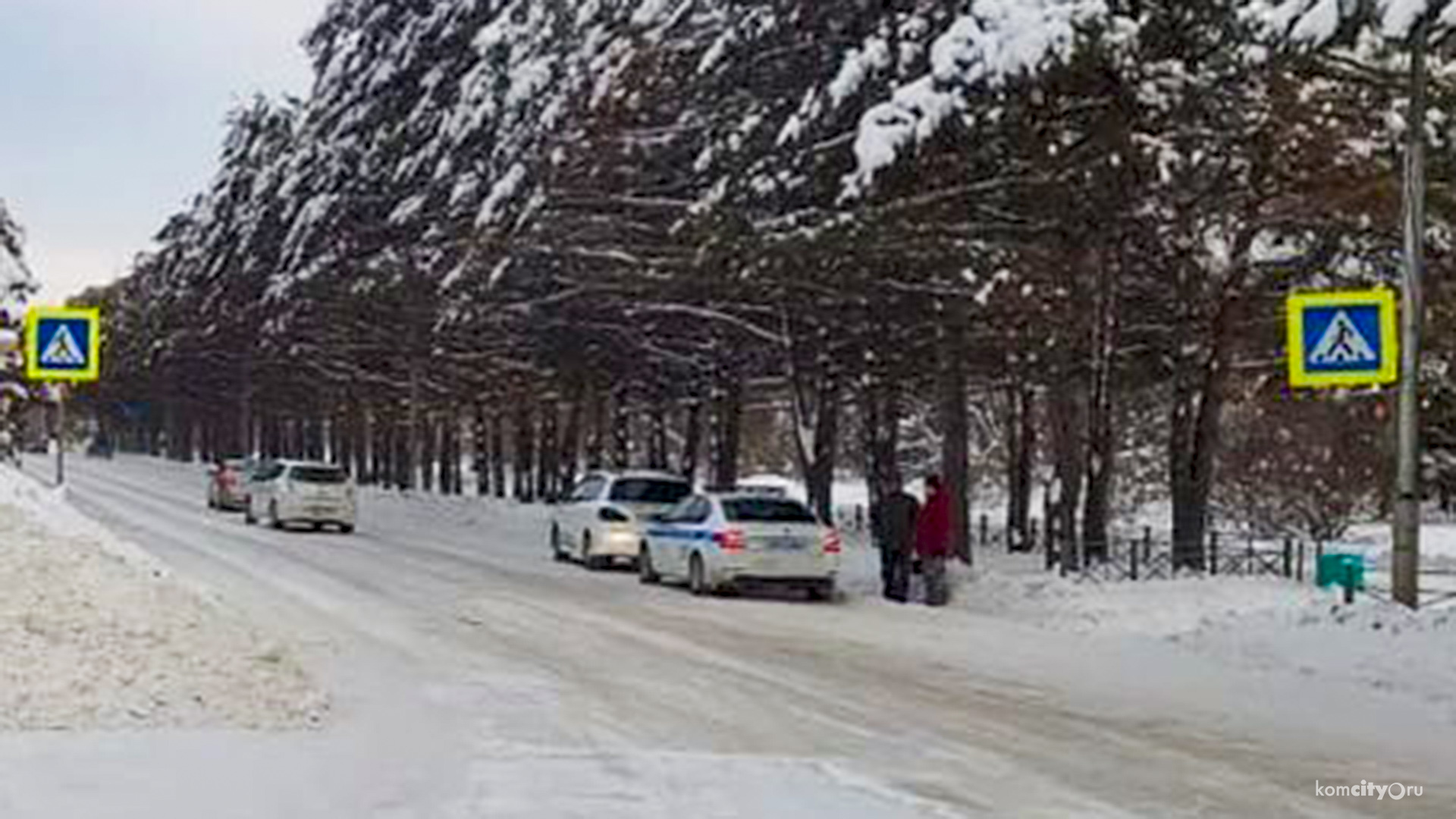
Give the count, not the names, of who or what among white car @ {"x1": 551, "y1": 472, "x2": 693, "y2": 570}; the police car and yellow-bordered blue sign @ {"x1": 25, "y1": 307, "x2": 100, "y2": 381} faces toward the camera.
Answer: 1

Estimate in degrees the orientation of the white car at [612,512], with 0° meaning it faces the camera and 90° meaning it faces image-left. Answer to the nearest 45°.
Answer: approximately 135°

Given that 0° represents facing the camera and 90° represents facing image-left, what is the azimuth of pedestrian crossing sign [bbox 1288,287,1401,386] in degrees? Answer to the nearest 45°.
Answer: approximately 0°

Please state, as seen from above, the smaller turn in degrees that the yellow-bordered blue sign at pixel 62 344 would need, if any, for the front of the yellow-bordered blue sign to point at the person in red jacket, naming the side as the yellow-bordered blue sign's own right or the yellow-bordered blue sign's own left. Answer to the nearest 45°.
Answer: approximately 90° to the yellow-bordered blue sign's own left

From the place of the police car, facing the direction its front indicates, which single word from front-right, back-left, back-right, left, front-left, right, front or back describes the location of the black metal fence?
right

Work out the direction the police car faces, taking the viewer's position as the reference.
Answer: facing away from the viewer and to the left of the viewer

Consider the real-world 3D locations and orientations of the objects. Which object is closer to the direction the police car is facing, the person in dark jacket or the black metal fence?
the black metal fence

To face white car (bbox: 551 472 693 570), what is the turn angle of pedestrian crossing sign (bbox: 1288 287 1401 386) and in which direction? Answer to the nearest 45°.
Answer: approximately 135° to its right

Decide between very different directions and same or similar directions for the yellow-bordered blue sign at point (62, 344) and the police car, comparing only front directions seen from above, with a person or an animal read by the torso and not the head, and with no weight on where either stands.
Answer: very different directions
